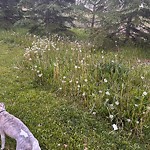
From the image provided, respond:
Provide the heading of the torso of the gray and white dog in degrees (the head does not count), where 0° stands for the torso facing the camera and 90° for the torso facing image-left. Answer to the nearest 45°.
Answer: approximately 90°
